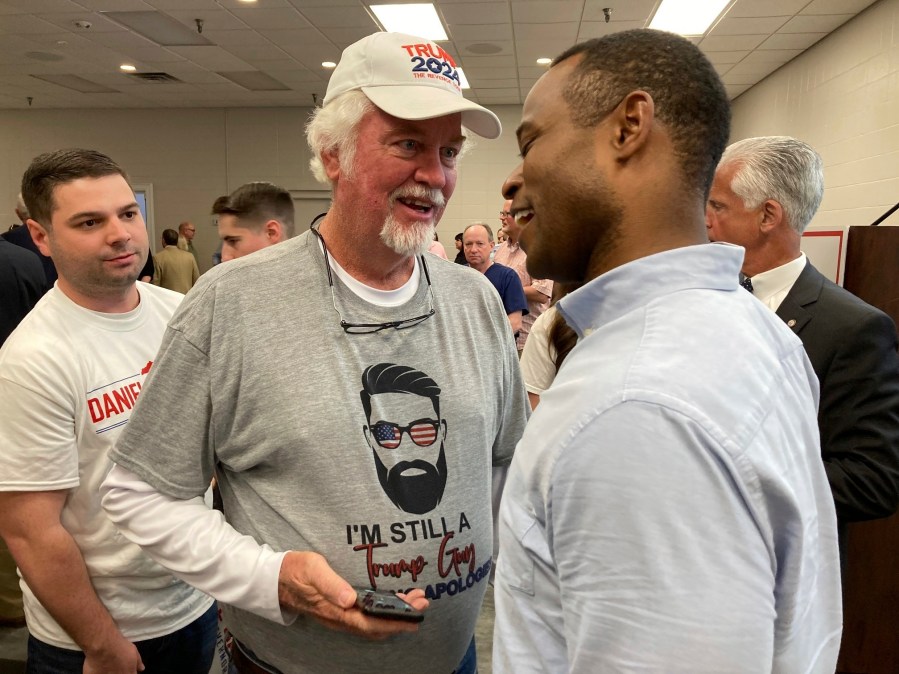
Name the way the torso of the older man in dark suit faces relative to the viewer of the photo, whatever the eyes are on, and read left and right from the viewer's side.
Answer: facing to the left of the viewer

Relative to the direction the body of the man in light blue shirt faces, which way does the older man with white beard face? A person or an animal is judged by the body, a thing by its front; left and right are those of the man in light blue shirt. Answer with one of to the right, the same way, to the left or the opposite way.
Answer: the opposite way

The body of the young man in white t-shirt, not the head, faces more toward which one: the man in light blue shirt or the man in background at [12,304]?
the man in light blue shirt

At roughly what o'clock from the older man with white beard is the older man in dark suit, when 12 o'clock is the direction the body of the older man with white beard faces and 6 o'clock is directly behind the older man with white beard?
The older man in dark suit is roughly at 10 o'clock from the older man with white beard.

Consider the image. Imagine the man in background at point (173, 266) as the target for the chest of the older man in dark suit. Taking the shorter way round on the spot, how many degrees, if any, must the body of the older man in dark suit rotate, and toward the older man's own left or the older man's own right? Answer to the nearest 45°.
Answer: approximately 45° to the older man's own right

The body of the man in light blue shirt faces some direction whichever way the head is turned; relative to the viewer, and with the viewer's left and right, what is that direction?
facing to the left of the viewer

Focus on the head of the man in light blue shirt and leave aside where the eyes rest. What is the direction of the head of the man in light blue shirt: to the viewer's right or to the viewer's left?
to the viewer's left

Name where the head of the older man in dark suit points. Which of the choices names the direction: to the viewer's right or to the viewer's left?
to the viewer's left
